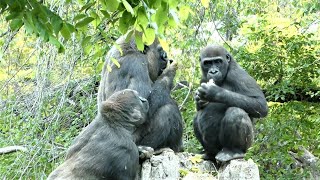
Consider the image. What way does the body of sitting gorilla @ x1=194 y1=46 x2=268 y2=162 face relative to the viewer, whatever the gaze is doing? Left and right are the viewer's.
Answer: facing the viewer and to the left of the viewer

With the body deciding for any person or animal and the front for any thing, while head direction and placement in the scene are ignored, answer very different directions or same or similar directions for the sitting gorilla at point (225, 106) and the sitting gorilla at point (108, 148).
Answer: very different directions

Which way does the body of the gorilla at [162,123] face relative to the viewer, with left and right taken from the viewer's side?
facing to the right of the viewer

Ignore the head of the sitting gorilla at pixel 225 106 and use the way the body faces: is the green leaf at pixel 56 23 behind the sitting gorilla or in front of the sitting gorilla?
in front

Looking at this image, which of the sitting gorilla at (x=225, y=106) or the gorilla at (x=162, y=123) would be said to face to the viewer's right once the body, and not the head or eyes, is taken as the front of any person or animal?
the gorilla

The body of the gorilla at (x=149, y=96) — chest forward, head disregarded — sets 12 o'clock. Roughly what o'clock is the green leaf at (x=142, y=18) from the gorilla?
The green leaf is roughly at 3 o'clock from the gorilla.

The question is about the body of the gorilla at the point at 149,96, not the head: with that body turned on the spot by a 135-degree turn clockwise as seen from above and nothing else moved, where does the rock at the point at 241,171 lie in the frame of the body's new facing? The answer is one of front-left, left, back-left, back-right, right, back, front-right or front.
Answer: left

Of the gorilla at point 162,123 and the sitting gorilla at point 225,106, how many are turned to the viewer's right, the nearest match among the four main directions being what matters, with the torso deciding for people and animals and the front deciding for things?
1

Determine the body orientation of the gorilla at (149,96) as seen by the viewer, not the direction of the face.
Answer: to the viewer's right

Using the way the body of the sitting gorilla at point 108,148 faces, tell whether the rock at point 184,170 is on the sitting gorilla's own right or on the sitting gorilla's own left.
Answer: on the sitting gorilla's own right

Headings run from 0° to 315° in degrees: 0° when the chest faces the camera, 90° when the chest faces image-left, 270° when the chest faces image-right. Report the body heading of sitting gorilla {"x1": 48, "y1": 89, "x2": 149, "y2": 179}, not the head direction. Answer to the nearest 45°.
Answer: approximately 225°
